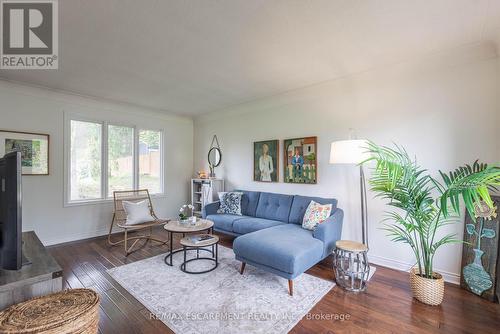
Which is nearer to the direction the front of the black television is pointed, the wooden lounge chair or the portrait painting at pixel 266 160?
the portrait painting

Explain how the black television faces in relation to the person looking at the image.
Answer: facing to the right of the viewer

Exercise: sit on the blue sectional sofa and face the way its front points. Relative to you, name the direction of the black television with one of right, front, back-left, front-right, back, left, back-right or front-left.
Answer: front

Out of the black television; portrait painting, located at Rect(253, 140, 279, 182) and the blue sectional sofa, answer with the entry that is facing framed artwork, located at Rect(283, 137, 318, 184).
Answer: the black television

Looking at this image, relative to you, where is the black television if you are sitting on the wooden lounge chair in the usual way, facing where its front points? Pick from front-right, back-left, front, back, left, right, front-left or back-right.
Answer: front-right

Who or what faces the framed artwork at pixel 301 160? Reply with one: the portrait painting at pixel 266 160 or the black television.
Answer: the black television

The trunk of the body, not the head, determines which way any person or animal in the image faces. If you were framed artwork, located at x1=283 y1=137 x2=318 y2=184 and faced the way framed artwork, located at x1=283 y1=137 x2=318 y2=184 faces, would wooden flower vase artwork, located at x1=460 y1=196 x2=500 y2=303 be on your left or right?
on your left

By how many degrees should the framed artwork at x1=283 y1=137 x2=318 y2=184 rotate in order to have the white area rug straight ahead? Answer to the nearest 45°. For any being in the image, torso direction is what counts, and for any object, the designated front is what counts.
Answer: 0° — it already faces it

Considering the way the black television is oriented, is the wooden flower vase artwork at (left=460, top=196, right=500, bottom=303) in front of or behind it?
in front

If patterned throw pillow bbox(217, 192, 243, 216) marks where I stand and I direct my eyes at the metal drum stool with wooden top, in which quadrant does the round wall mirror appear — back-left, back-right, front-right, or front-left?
back-left

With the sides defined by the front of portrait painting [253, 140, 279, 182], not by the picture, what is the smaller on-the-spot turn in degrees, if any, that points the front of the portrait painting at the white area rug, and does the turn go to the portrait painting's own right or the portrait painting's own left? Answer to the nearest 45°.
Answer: approximately 45° to the portrait painting's own left

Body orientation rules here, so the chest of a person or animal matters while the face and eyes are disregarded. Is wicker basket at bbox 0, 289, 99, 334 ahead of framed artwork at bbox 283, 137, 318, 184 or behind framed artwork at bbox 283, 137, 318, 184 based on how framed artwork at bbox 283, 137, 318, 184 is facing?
ahead

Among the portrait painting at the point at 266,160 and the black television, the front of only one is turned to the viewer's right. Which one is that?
the black television

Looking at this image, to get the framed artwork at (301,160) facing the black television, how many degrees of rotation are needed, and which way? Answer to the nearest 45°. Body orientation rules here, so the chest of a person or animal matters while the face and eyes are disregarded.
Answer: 0° — it already faces it

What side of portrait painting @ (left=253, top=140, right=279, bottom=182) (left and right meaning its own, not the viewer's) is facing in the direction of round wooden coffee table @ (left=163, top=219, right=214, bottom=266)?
front

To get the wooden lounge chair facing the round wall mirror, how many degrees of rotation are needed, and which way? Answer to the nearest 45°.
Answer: approximately 45° to its left

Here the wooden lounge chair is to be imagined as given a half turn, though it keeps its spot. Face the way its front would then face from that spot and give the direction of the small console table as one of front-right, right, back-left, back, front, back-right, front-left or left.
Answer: back-left

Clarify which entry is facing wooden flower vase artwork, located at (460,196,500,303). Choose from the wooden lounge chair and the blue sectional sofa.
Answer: the wooden lounge chair
